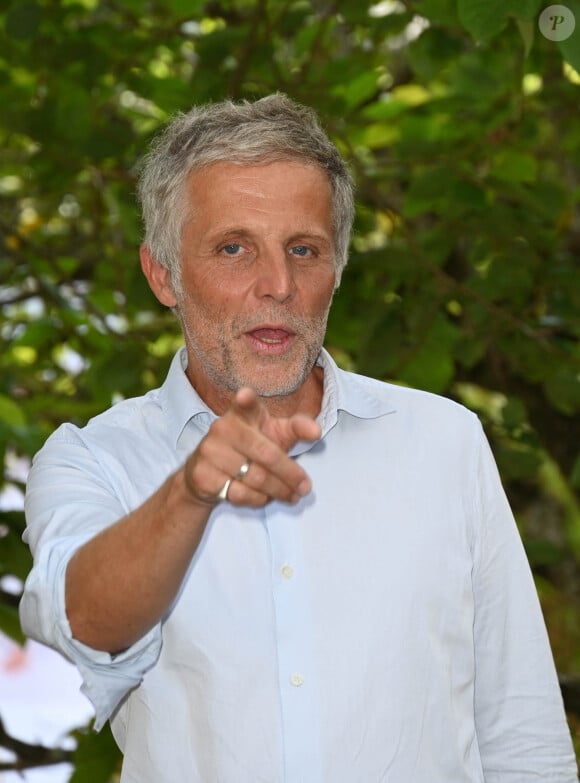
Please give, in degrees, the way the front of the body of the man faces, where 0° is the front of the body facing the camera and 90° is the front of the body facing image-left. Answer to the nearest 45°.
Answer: approximately 0°

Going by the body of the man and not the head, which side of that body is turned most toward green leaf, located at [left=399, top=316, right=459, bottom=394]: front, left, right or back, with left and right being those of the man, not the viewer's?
back
